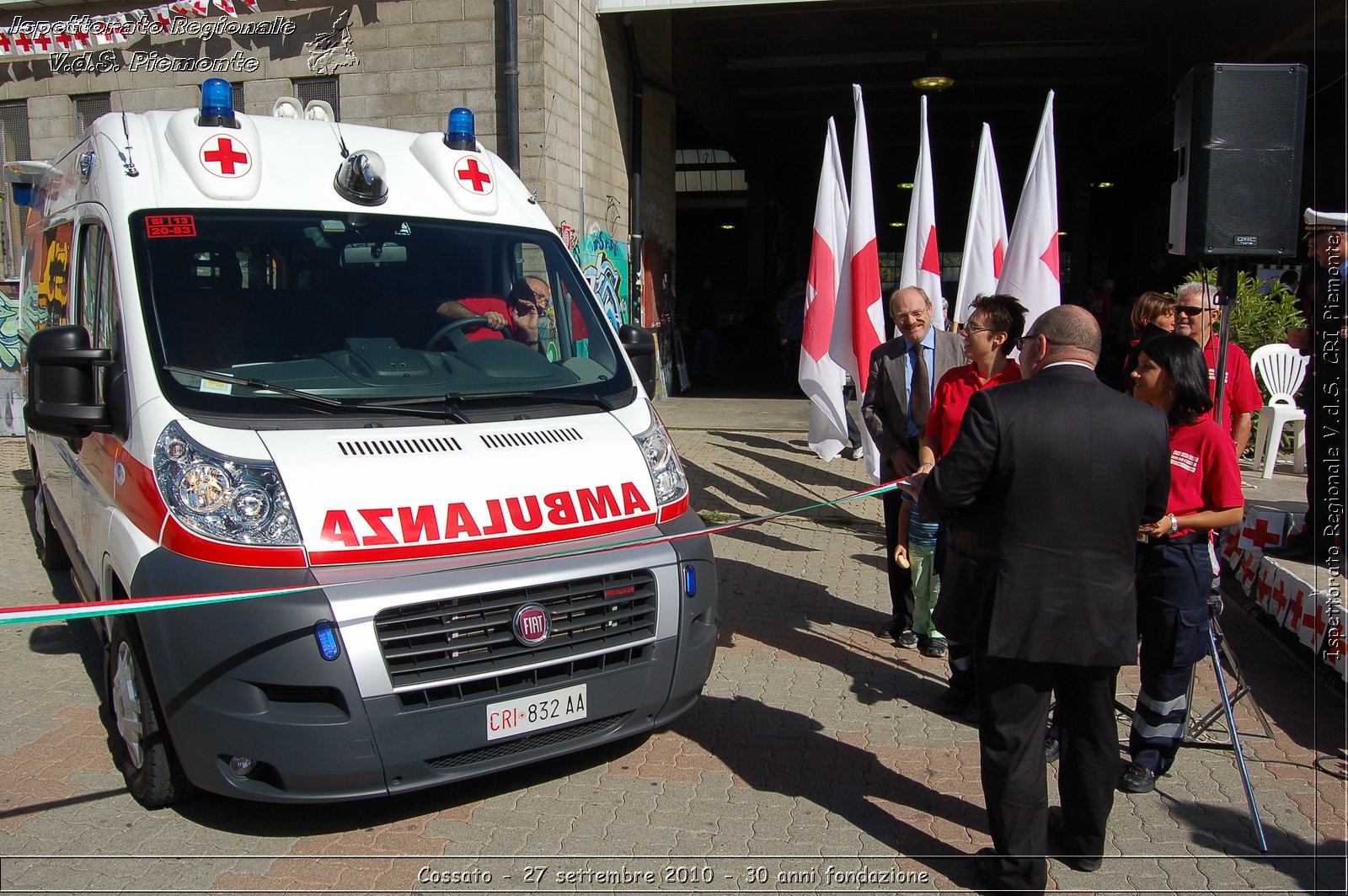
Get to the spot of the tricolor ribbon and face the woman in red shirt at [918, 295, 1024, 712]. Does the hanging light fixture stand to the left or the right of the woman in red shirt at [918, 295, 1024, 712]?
left

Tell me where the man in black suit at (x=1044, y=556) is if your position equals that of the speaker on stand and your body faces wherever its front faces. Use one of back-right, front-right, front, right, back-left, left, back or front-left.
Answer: front-right

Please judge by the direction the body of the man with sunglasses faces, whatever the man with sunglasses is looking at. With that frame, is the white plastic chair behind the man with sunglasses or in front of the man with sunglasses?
behind

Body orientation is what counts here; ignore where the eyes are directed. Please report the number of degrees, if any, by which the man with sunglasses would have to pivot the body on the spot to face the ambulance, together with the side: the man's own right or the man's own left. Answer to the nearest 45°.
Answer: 0° — they already face it

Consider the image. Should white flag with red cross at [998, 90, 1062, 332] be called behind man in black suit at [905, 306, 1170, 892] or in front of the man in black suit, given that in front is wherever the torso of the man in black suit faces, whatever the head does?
in front

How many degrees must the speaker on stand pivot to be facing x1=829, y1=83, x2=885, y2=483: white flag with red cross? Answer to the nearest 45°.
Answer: approximately 180°

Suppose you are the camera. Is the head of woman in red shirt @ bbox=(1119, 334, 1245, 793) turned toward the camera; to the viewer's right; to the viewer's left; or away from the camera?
to the viewer's left

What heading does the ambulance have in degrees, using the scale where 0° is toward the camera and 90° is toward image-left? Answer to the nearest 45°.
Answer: approximately 315°

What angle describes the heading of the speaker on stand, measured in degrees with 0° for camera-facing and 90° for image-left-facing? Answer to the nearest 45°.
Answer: approximately 315°

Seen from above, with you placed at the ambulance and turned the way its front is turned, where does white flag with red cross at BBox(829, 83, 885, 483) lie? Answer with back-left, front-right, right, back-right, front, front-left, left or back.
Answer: left
